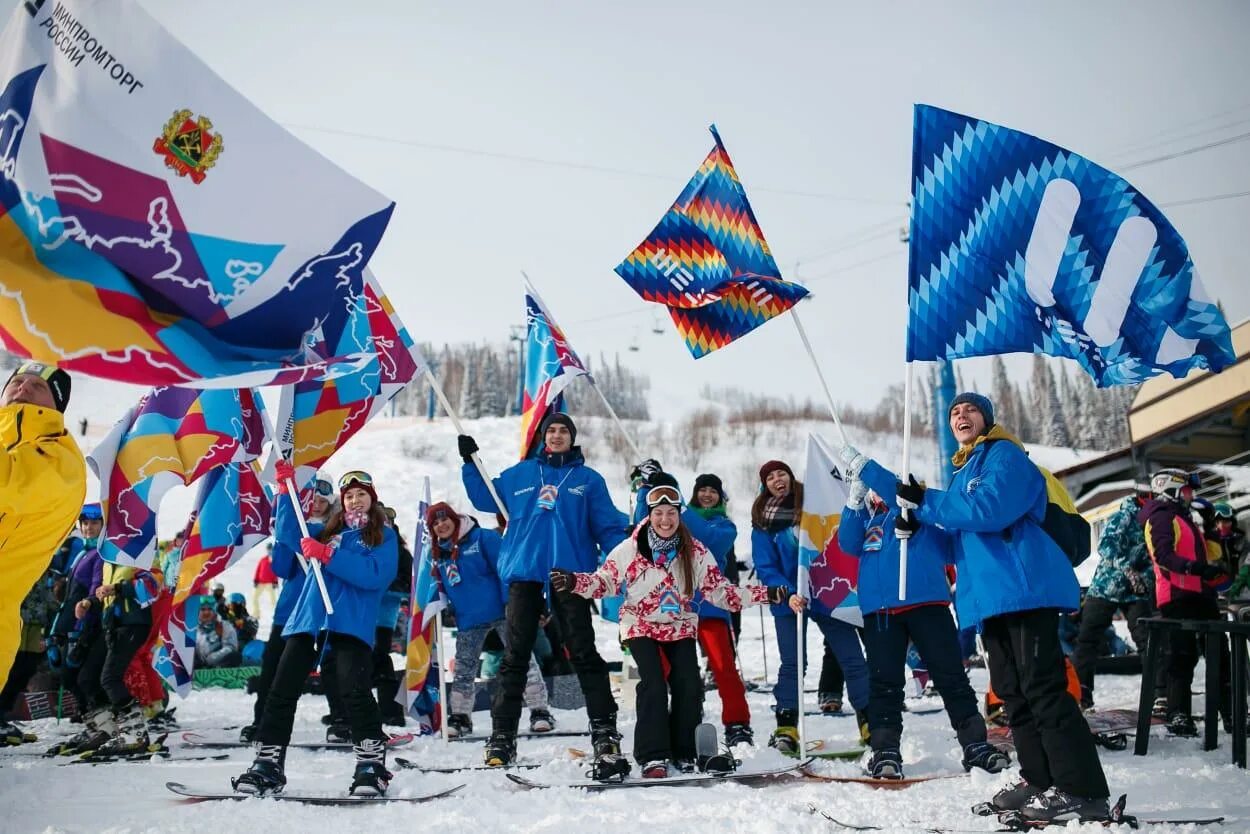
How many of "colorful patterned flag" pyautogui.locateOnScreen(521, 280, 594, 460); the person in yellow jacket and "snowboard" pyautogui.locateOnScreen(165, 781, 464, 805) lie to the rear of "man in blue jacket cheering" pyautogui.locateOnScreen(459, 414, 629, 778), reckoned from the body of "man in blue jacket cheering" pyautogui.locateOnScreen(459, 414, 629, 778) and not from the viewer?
1

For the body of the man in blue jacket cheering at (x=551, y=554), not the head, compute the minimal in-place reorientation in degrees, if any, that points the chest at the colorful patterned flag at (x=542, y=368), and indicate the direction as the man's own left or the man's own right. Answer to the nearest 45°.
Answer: approximately 180°

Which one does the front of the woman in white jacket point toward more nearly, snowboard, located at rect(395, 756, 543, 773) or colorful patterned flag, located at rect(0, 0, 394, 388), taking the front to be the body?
the colorful patterned flag

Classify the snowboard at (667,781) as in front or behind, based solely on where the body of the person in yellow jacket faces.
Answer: behind

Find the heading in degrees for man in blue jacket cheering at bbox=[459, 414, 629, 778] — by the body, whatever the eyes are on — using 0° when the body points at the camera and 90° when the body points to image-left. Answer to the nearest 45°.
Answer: approximately 0°

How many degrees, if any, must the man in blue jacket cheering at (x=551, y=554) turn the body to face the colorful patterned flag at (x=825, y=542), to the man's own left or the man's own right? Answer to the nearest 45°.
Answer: approximately 90° to the man's own left

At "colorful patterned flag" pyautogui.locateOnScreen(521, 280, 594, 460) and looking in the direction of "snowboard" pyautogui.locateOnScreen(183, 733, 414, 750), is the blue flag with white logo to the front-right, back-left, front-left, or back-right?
back-left

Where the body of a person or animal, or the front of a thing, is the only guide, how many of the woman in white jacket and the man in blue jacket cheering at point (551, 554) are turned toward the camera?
2

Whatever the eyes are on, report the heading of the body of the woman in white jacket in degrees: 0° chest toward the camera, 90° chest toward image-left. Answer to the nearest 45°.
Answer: approximately 0°
